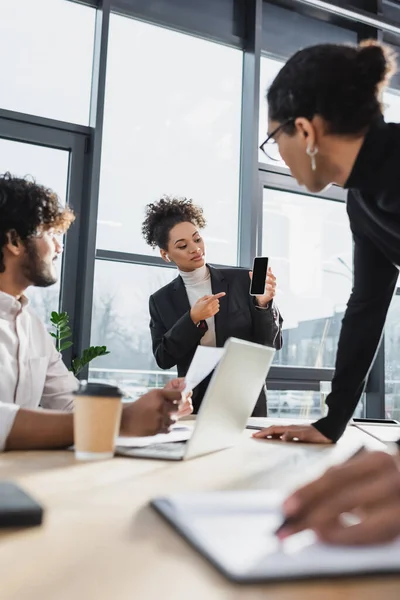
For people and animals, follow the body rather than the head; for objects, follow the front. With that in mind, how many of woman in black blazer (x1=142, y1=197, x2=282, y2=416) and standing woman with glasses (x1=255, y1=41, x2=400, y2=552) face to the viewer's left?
1

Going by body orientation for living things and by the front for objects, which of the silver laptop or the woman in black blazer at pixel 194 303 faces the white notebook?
the woman in black blazer

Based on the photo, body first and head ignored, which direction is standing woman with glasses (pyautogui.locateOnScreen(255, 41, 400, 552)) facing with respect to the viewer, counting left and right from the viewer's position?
facing to the left of the viewer

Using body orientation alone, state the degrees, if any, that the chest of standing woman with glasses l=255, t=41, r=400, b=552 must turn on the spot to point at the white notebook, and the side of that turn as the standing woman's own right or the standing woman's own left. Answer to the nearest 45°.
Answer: approximately 90° to the standing woman's own left

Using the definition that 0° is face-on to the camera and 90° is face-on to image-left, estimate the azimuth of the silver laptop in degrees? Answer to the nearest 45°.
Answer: approximately 135°

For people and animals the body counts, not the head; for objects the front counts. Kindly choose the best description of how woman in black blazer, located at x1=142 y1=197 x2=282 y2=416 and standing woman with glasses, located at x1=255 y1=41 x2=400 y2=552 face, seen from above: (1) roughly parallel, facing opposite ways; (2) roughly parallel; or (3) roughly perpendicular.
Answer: roughly perpendicular

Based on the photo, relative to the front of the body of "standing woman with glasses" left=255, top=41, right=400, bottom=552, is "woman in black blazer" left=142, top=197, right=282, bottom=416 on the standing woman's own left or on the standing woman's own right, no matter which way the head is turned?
on the standing woman's own right

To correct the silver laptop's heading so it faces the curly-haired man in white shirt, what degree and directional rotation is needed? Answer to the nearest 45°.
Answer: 0° — it already faces them

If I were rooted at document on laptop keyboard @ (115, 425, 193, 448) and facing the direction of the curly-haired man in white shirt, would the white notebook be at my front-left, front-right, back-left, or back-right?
back-left
